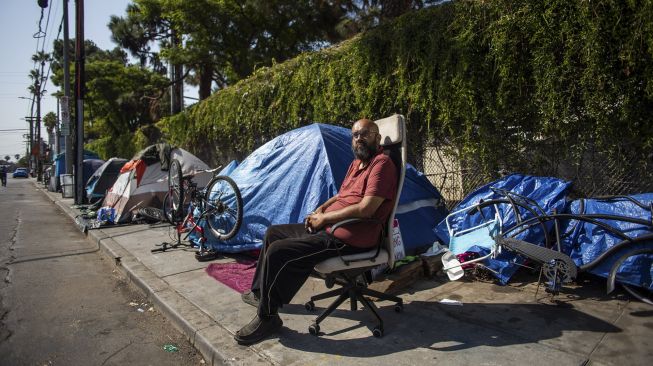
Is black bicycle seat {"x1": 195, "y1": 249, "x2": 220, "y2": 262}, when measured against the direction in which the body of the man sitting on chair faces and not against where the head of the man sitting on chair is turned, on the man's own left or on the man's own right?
on the man's own right

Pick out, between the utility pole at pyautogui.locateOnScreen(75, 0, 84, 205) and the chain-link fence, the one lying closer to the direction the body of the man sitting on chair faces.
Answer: the utility pole

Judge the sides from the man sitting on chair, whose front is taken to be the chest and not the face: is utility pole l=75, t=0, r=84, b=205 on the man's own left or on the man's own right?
on the man's own right

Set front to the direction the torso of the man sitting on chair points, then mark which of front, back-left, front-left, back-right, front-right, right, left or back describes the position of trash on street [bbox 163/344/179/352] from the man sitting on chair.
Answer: front

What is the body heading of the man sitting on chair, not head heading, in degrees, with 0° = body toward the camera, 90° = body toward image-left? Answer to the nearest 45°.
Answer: approximately 90°

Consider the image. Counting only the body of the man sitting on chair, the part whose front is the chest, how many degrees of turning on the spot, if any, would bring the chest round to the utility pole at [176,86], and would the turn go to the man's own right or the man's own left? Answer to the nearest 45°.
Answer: approximately 90° to the man's own right

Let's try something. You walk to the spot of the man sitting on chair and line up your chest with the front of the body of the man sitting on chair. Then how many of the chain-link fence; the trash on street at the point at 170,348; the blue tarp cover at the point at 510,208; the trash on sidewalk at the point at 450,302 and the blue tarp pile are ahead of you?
1

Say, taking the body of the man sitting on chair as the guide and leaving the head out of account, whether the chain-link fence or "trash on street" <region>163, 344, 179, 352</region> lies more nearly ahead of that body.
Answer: the trash on street

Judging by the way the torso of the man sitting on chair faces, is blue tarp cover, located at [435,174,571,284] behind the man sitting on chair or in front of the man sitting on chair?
behind

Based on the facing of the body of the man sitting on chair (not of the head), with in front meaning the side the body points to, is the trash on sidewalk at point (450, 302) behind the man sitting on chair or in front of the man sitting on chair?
behind

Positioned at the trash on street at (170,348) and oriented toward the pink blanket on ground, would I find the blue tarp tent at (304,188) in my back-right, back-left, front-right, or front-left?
front-right

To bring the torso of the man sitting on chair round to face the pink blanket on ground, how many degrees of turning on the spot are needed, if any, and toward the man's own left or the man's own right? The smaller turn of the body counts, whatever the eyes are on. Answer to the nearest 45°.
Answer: approximately 45° to the man's own right

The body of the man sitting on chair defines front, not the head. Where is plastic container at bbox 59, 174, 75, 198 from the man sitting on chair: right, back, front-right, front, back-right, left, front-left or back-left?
front-right
